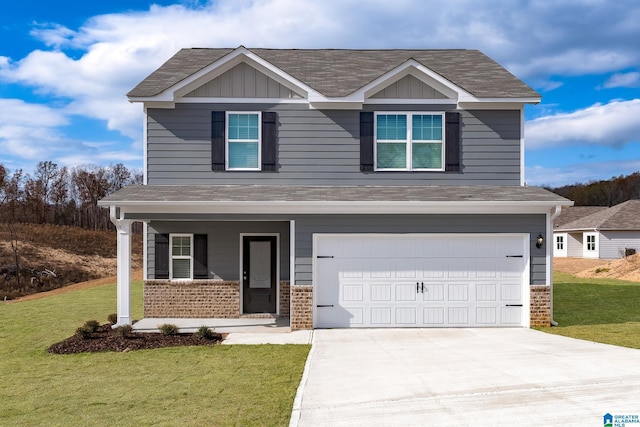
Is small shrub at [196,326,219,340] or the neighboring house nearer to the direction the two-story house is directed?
the small shrub

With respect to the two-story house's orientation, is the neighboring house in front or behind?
behind

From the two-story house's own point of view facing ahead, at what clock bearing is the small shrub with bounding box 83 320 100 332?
The small shrub is roughly at 2 o'clock from the two-story house.

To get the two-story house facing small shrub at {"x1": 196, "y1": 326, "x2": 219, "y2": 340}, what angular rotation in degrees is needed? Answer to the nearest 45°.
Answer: approximately 45° to its right

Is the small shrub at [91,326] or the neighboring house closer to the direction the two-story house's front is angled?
the small shrub

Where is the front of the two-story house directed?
toward the camera

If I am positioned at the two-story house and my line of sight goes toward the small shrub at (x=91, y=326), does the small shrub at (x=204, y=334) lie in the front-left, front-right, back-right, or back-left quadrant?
front-left

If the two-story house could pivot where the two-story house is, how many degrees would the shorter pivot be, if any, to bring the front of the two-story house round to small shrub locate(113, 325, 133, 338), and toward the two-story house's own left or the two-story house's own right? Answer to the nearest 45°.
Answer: approximately 45° to the two-story house's own right

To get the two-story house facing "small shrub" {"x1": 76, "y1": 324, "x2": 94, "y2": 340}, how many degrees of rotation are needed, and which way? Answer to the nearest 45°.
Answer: approximately 45° to its right
